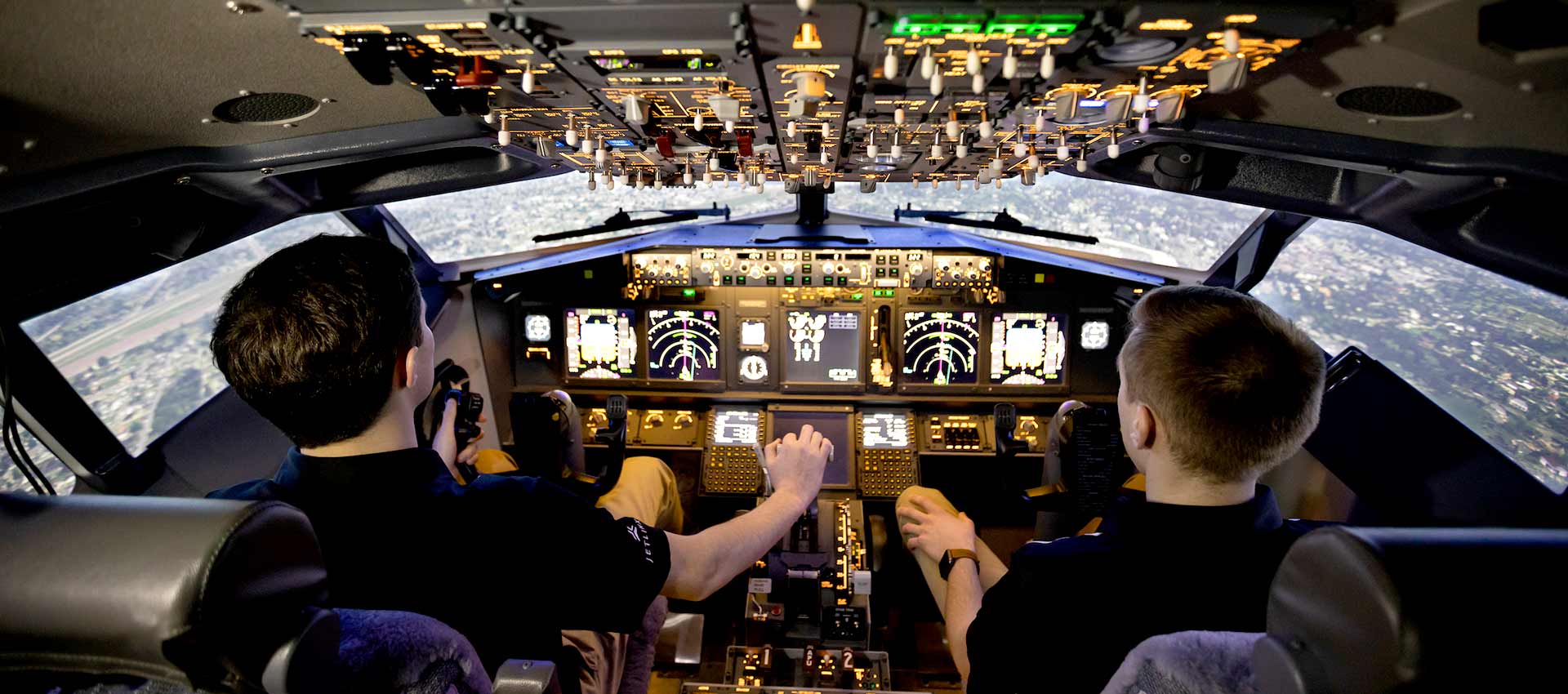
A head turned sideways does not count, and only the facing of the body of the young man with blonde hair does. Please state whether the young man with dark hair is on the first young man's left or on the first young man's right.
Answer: on the first young man's left

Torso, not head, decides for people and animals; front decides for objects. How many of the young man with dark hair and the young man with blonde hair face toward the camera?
0

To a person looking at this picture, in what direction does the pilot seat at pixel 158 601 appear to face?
facing away from the viewer and to the right of the viewer

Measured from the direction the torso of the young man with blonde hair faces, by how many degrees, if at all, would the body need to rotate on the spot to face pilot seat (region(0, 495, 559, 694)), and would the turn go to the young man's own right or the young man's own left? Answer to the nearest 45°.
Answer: approximately 90° to the young man's own left

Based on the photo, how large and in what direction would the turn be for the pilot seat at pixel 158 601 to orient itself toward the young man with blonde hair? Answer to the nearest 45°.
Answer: approximately 45° to its right

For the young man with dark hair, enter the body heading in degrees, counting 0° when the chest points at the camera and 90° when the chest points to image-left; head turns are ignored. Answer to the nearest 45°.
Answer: approximately 225°

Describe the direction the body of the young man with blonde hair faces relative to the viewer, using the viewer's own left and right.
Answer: facing away from the viewer and to the left of the viewer
